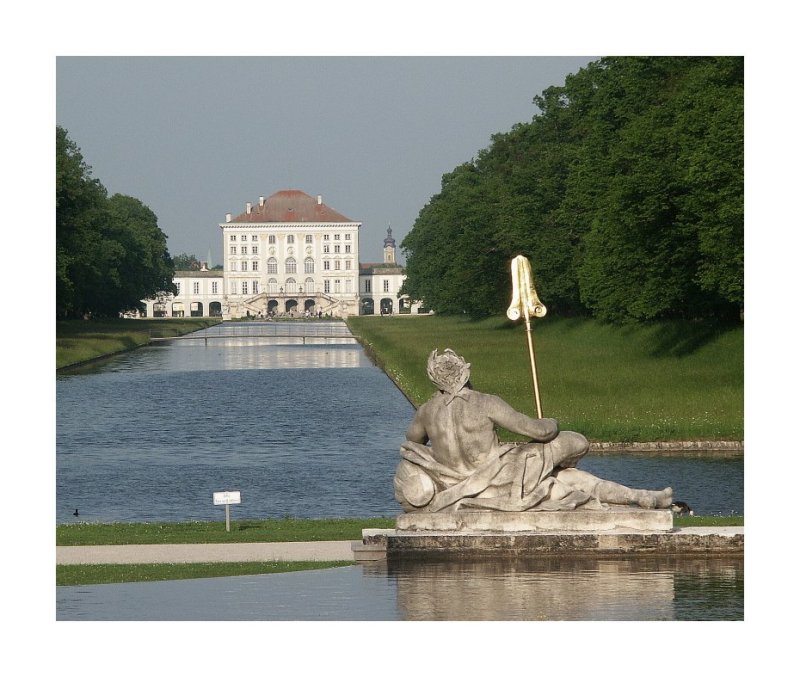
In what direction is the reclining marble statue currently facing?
away from the camera
